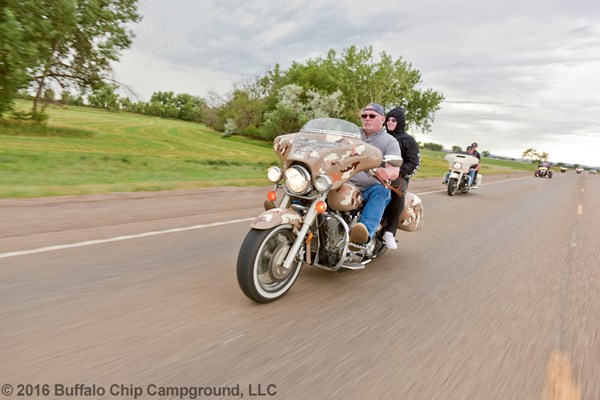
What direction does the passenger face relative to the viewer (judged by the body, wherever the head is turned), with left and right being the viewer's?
facing the viewer and to the left of the viewer

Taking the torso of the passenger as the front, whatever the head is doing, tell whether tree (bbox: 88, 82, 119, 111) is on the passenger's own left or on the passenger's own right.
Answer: on the passenger's own right

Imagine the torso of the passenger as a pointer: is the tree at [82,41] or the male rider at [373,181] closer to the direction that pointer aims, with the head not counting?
the male rider

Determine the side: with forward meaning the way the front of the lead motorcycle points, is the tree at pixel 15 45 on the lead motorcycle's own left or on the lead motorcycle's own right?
on the lead motorcycle's own right

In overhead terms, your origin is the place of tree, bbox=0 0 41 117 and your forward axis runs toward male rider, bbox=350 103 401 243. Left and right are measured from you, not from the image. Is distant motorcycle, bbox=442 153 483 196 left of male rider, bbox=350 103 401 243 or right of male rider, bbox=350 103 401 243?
left

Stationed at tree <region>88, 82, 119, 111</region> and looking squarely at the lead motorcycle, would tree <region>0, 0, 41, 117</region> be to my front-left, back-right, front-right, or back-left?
front-right

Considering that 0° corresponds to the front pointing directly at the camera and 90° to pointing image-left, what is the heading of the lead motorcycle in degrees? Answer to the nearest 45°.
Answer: approximately 45°

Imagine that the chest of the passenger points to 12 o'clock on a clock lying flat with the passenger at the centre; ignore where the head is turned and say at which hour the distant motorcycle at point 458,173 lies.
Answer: The distant motorcycle is roughly at 5 o'clock from the passenger.

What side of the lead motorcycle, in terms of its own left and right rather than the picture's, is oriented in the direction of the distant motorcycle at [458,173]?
back

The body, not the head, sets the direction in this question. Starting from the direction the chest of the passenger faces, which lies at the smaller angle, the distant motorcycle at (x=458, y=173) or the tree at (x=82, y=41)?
the tree

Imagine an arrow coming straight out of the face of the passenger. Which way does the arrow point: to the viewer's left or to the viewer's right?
to the viewer's left

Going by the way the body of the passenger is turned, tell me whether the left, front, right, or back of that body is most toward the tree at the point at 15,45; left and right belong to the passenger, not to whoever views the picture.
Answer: right

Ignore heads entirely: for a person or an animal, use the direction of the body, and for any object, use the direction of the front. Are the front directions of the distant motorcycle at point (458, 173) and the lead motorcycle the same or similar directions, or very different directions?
same or similar directions

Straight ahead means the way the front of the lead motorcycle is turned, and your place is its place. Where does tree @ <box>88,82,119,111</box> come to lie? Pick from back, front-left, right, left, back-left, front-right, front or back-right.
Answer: right

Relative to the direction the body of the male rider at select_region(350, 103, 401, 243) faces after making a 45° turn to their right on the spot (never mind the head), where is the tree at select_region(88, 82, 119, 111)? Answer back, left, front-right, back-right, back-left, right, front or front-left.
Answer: front-right

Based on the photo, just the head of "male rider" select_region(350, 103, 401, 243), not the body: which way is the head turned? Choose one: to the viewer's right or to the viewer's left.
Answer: to the viewer's left
